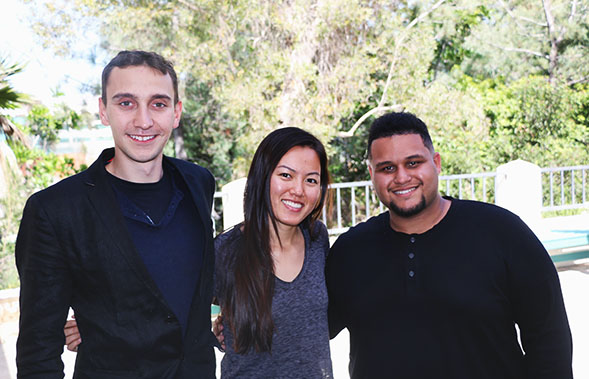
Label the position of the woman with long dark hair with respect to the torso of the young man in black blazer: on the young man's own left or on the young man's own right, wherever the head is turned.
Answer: on the young man's own left

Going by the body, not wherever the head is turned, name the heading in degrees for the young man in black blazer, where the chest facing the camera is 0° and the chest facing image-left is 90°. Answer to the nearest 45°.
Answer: approximately 315°
